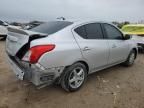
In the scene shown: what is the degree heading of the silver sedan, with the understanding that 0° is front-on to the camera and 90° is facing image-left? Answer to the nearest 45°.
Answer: approximately 225°

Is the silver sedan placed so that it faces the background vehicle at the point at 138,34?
yes
